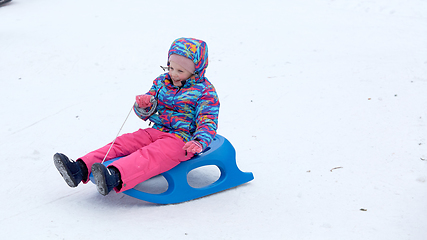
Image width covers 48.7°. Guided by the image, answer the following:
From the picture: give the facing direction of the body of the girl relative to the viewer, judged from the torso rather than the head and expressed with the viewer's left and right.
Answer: facing the viewer and to the left of the viewer

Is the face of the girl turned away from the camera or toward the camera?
toward the camera
